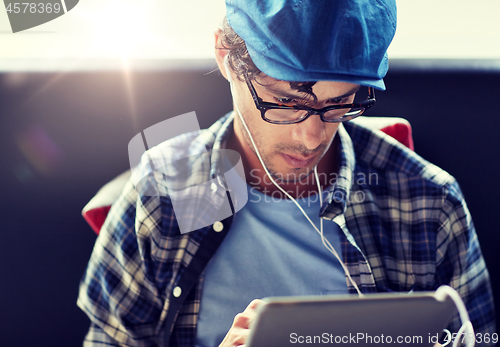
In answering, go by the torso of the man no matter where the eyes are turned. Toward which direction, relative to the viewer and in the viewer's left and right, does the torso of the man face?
facing the viewer
